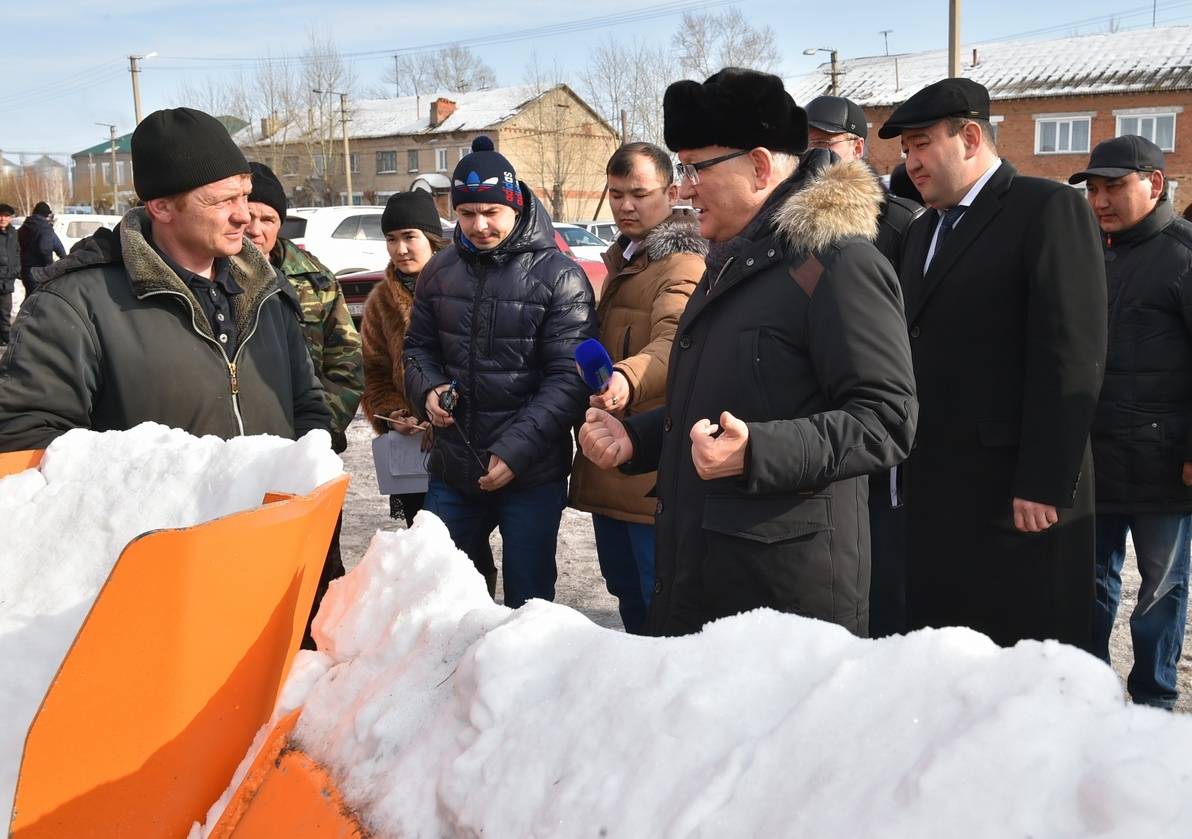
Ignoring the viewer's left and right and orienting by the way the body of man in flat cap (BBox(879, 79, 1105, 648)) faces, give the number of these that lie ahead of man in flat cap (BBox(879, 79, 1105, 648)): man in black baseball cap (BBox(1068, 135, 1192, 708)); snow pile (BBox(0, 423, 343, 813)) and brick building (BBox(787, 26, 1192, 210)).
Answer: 1

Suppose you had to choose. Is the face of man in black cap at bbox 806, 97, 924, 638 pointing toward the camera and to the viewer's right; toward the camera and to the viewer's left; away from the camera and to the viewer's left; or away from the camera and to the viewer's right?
toward the camera and to the viewer's left

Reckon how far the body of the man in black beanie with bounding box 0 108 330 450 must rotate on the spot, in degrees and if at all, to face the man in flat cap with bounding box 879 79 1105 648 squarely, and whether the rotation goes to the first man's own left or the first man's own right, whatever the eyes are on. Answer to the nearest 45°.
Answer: approximately 45° to the first man's own left

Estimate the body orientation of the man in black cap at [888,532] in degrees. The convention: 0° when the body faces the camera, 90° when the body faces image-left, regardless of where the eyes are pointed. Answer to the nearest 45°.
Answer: approximately 45°

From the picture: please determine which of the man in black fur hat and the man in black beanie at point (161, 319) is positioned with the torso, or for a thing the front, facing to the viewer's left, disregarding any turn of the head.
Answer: the man in black fur hat

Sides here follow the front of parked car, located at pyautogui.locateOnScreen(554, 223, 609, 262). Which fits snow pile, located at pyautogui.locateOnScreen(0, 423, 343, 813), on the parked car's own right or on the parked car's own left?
on the parked car's own right

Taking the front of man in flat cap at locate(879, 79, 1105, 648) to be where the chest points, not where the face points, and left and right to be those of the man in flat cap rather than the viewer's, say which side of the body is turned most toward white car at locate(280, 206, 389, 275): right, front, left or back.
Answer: right

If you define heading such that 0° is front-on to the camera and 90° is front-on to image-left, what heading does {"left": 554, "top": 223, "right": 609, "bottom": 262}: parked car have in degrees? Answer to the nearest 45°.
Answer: approximately 315°

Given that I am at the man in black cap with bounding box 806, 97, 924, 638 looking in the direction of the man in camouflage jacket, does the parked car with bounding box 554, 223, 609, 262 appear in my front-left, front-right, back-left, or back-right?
front-right

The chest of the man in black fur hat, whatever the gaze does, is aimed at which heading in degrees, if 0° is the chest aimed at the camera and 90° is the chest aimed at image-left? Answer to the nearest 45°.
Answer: approximately 90°

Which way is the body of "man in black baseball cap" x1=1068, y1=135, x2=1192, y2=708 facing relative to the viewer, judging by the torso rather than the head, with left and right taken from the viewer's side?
facing the viewer and to the left of the viewer

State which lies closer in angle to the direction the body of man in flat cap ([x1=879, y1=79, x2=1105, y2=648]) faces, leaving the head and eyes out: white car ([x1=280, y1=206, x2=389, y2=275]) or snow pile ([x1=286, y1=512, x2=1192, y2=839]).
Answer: the snow pile

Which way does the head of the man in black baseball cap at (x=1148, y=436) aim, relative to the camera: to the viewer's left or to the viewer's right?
to the viewer's left

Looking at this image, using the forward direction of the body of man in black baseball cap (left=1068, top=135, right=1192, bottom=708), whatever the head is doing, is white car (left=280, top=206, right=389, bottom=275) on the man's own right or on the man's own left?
on the man's own right

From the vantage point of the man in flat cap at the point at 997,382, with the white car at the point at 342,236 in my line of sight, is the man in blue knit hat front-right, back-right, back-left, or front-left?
front-left

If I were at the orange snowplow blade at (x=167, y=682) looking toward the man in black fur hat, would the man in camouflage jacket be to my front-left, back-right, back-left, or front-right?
front-left
